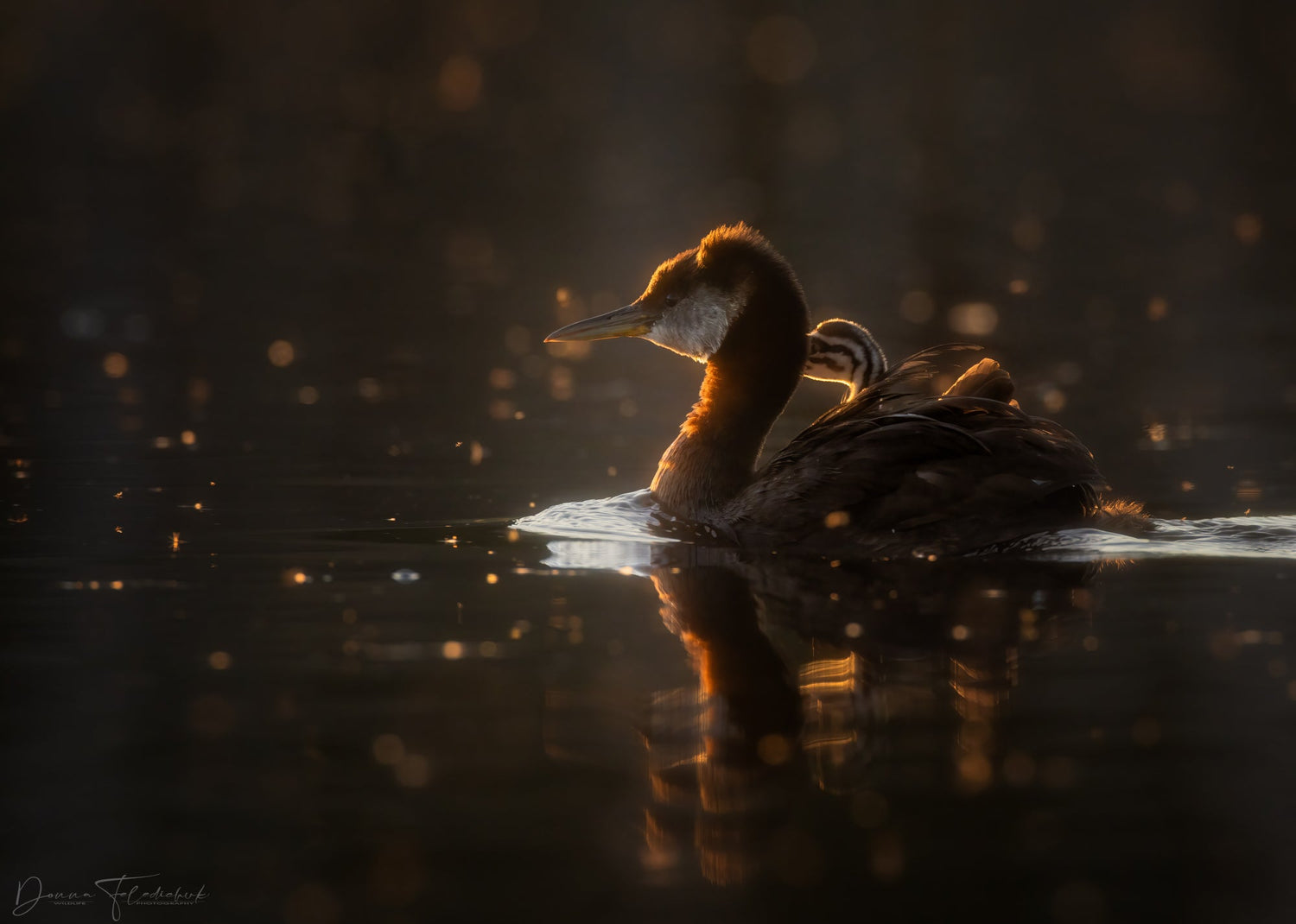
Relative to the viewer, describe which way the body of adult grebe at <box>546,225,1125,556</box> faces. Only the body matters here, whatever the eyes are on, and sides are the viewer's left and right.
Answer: facing to the left of the viewer

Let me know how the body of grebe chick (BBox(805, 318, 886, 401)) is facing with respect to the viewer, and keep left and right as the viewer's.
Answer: facing to the left of the viewer
